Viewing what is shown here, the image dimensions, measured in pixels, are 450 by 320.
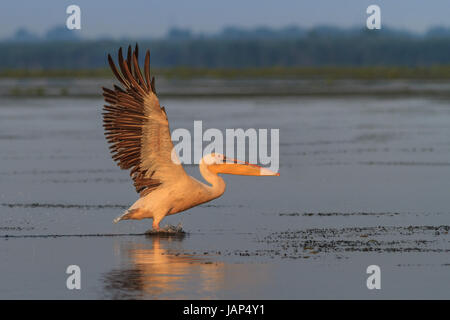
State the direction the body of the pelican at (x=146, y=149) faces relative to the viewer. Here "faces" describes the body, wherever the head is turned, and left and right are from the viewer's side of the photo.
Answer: facing to the right of the viewer
